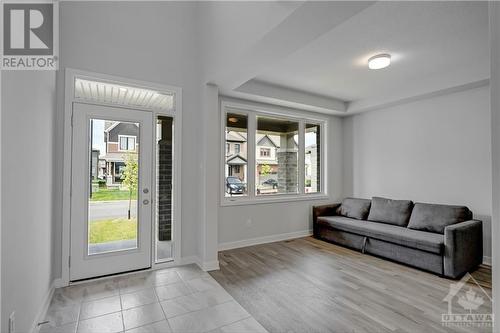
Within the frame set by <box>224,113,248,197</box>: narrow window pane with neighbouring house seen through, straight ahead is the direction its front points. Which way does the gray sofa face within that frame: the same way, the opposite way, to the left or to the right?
to the right

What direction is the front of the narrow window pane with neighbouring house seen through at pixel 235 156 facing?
toward the camera

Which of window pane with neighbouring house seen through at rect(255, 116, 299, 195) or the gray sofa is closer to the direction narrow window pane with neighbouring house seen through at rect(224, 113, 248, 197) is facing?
the gray sofa

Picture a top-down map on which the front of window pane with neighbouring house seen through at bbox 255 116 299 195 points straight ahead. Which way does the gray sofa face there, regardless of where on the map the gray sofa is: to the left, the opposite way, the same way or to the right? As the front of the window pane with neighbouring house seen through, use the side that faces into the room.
to the right

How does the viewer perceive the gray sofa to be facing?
facing the viewer and to the left of the viewer

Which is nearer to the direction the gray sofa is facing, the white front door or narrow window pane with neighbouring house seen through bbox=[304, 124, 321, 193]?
the white front door

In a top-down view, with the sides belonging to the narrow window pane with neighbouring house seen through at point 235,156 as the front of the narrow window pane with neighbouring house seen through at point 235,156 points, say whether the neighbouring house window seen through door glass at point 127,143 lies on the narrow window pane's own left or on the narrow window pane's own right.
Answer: on the narrow window pane's own right
